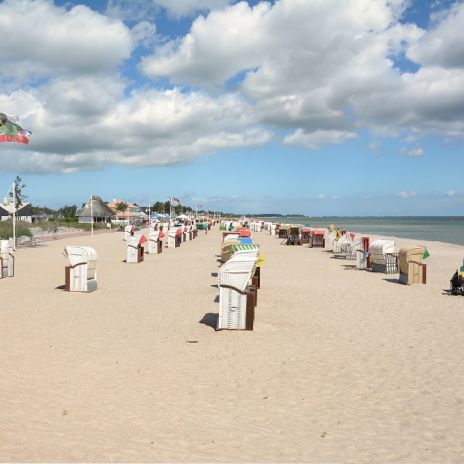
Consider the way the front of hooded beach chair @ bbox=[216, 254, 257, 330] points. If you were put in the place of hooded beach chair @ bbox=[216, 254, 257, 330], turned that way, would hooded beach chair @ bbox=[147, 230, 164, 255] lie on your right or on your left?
on your left

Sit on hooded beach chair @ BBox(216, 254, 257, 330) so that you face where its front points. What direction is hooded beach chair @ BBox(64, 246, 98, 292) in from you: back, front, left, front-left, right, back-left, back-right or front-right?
back-left

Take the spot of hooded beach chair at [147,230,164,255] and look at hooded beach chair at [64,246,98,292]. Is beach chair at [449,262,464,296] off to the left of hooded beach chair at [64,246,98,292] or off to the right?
left

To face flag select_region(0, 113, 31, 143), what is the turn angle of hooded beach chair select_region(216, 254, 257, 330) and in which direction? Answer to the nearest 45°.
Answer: approximately 135° to its left

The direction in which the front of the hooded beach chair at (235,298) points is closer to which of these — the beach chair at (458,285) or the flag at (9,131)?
the beach chair
